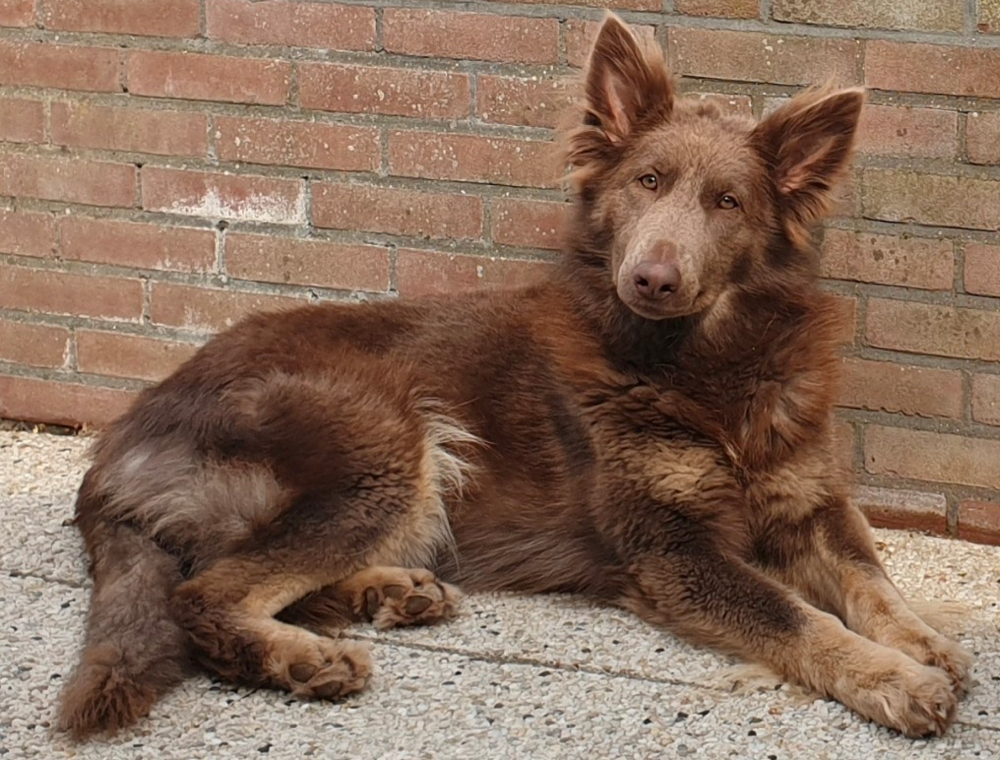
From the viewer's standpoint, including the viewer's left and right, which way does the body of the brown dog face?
facing the viewer and to the right of the viewer
